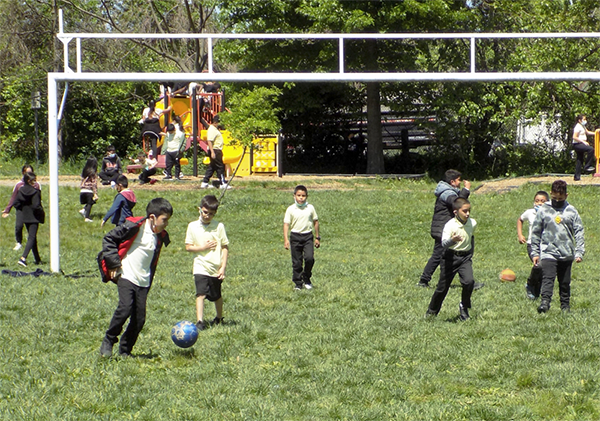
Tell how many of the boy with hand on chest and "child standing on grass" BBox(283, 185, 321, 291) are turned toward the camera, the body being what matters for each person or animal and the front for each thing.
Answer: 2

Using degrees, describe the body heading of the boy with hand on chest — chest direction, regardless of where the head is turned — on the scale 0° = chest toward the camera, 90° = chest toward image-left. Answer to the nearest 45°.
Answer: approximately 0°

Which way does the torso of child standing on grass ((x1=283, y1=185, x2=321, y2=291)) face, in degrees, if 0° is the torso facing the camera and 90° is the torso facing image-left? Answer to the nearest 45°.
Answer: approximately 0°

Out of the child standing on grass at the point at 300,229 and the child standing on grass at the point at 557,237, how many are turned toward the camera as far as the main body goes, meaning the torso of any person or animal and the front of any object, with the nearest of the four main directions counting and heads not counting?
2

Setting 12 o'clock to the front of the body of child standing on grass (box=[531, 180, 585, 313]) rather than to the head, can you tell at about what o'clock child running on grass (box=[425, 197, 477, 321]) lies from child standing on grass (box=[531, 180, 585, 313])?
child running on grass (box=[425, 197, 477, 321]) is roughly at 2 o'clock from child standing on grass (box=[531, 180, 585, 313]).

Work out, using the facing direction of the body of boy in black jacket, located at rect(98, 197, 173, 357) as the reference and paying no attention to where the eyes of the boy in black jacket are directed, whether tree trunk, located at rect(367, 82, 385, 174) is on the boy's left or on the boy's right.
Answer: on the boy's left

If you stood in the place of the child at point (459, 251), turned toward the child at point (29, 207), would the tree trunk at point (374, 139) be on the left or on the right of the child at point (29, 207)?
right

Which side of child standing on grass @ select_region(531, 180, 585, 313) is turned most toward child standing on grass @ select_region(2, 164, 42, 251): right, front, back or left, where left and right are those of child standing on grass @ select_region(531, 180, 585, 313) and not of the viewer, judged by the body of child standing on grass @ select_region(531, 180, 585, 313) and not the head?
right

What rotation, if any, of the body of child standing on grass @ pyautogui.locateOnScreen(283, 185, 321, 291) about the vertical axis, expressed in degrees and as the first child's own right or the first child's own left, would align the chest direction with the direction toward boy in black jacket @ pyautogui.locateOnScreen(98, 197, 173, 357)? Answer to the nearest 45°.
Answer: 0° — they already face them

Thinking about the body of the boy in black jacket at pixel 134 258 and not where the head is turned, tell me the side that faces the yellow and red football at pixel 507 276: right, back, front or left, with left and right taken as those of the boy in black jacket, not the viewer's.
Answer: left

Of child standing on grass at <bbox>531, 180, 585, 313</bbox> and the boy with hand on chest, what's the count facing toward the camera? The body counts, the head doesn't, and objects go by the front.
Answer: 2
